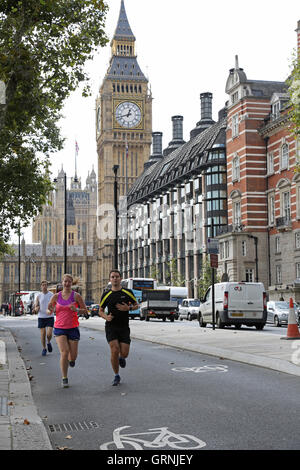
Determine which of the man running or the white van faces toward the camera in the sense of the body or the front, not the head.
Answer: the man running

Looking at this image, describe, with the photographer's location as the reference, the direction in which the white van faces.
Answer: facing away from the viewer and to the left of the viewer

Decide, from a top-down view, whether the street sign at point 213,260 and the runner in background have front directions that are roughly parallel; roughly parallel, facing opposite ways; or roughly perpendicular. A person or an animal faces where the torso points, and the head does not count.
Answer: roughly parallel

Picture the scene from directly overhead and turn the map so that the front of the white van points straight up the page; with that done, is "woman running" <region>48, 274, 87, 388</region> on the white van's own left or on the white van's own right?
on the white van's own left

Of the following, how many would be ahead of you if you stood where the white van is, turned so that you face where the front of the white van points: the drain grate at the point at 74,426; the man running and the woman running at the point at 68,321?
0

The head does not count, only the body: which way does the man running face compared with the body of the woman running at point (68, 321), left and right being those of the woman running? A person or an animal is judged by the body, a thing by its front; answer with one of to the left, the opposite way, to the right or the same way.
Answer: the same way

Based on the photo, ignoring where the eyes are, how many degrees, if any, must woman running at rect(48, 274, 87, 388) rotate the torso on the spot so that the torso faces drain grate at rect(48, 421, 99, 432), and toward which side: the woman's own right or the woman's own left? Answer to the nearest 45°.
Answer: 0° — they already face it

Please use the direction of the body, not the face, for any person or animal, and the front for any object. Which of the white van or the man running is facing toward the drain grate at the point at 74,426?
the man running

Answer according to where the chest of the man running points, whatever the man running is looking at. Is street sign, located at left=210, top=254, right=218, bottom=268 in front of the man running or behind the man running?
behind

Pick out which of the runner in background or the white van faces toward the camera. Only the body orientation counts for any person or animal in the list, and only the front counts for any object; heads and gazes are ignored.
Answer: the runner in background

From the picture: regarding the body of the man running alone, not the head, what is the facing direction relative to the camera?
toward the camera

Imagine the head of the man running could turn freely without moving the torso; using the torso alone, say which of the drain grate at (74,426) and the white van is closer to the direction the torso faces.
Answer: the drain grate

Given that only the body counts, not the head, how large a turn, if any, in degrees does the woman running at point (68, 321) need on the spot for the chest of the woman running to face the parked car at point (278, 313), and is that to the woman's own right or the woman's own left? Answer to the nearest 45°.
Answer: approximately 135° to the woman's own left

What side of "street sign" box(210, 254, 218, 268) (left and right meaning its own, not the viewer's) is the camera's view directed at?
front

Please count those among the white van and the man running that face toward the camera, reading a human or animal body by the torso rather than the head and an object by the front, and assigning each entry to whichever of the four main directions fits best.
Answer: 1

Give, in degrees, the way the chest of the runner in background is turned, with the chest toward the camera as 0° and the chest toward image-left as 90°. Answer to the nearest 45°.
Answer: approximately 0°

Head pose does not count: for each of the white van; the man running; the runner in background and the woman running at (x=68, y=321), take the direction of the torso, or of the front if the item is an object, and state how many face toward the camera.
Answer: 3
